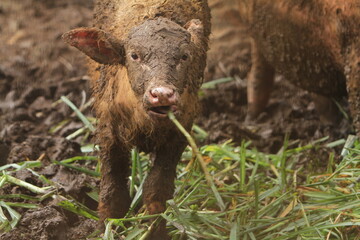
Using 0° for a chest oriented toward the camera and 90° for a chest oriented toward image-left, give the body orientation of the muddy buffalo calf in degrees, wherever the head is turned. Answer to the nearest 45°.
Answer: approximately 0°

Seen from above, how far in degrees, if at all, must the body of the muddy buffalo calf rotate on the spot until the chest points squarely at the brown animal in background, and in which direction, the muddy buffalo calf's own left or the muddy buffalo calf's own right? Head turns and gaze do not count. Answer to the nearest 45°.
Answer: approximately 135° to the muddy buffalo calf's own left
